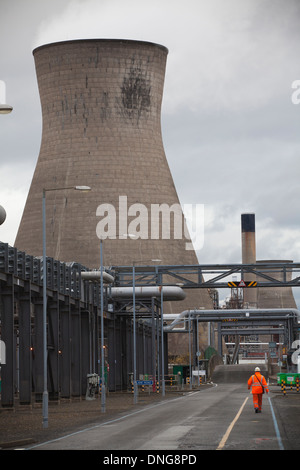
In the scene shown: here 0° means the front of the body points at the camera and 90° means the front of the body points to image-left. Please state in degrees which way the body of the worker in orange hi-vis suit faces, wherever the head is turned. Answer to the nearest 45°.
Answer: approximately 180°
